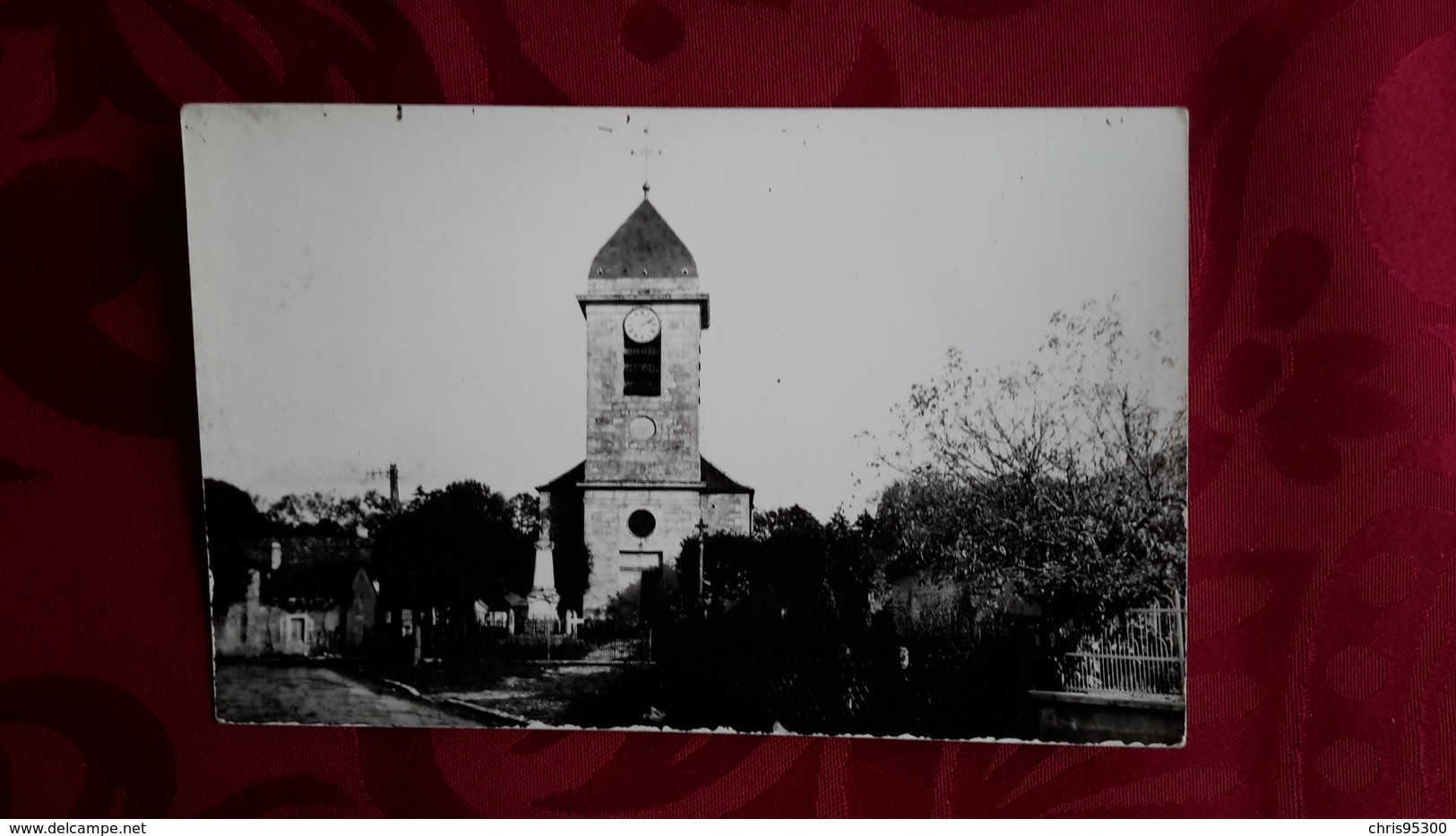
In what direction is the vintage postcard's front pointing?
toward the camera
